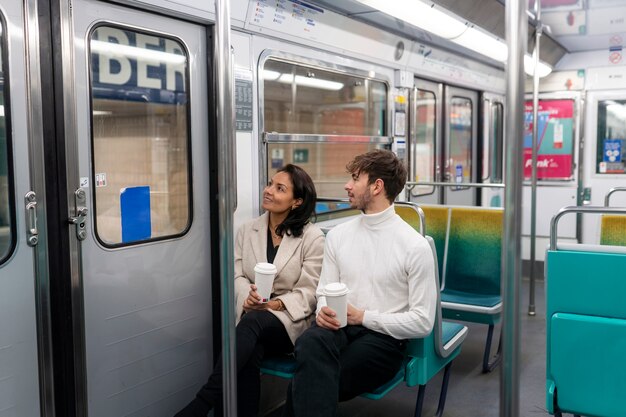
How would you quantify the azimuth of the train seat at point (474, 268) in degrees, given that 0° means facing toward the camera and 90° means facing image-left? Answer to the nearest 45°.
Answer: approximately 0°

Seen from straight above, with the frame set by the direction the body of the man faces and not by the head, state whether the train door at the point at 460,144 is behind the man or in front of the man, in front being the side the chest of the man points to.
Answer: behind

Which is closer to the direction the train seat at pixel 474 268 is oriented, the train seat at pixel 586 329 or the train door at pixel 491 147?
the train seat

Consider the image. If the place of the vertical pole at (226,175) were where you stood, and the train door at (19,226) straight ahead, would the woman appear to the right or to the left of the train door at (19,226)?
right

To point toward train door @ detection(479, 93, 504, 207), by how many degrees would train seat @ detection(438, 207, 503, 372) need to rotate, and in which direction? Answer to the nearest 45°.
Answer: approximately 180°
